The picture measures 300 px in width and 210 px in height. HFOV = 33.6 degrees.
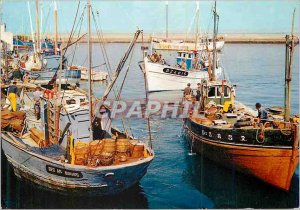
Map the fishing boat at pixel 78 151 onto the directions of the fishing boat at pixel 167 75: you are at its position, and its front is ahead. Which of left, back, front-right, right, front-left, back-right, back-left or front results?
front-left

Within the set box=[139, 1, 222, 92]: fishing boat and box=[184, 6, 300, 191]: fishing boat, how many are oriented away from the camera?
0

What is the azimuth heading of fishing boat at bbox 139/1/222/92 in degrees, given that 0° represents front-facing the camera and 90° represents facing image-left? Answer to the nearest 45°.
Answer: approximately 45°

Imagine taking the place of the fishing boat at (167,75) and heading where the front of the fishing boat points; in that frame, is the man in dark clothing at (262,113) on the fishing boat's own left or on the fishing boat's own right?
on the fishing boat's own left

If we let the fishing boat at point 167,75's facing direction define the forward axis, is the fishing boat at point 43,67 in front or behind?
in front

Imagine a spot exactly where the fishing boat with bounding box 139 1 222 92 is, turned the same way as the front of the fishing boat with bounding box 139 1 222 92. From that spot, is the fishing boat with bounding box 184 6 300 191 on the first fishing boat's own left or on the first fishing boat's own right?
on the first fishing boat's own left
